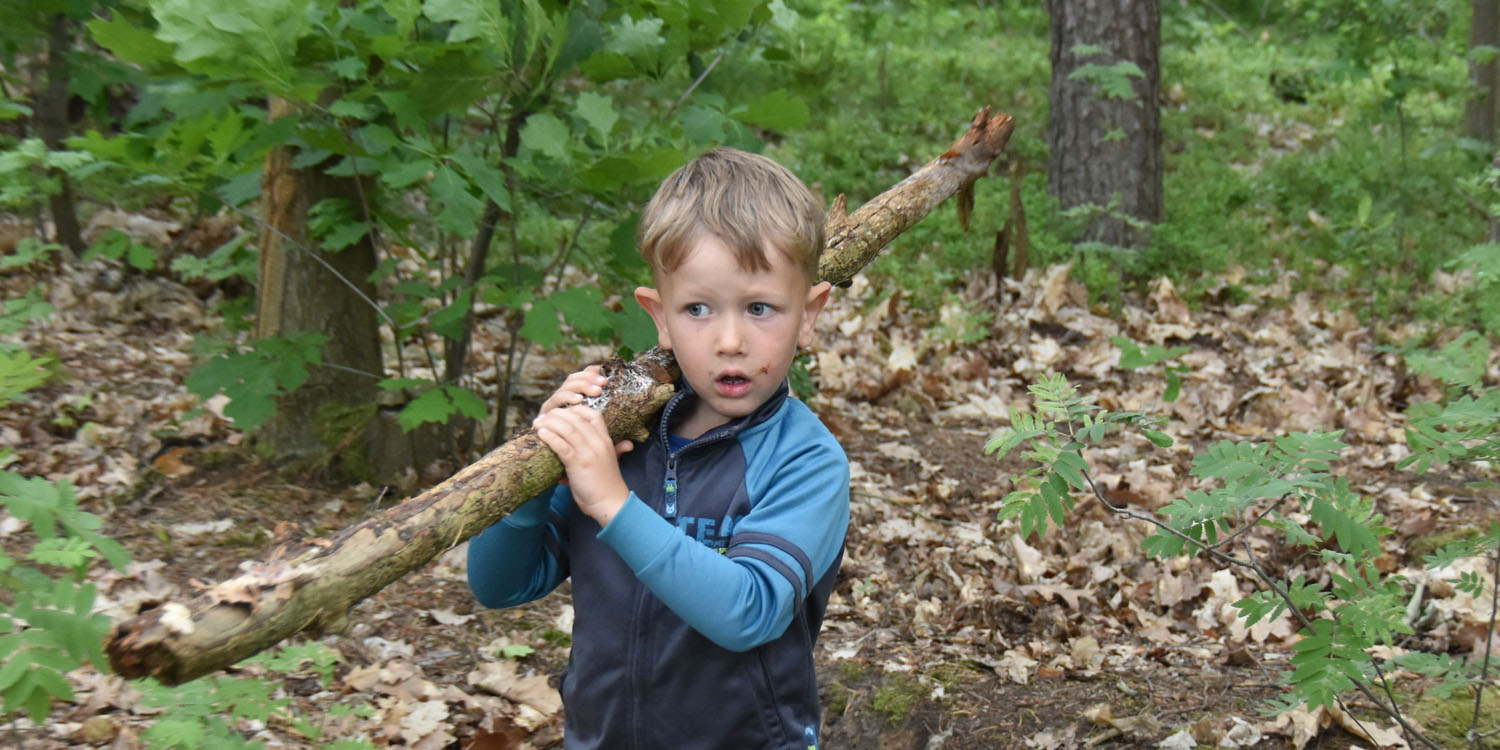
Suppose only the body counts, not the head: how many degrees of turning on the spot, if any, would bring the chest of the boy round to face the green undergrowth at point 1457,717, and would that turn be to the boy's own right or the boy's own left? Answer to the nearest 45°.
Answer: approximately 135° to the boy's own left

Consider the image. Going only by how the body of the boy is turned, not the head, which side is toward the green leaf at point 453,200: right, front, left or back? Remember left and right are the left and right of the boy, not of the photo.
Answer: right

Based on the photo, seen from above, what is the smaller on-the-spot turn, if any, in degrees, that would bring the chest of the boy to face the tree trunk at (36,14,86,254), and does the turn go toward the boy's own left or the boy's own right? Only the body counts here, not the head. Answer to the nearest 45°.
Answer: approximately 90° to the boy's own right

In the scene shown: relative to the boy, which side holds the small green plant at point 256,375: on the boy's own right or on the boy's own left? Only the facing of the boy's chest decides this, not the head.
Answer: on the boy's own right

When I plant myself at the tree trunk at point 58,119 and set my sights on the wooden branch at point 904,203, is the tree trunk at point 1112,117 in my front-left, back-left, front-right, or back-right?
front-left

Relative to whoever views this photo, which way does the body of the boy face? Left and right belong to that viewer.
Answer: facing the viewer and to the left of the viewer

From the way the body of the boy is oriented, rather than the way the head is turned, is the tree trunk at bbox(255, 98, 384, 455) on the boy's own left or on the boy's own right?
on the boy's own right

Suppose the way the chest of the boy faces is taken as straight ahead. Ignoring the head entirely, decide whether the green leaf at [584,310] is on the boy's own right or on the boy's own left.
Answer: on the boy's own right

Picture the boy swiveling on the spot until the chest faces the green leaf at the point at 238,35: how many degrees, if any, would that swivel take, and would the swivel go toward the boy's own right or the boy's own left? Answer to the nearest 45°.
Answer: approximately 90° to the boy's own right

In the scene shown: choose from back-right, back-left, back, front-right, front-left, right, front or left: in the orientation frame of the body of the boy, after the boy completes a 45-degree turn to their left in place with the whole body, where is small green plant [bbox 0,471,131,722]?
right

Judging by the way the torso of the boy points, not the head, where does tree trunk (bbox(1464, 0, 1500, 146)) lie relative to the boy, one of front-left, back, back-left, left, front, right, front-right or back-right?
back

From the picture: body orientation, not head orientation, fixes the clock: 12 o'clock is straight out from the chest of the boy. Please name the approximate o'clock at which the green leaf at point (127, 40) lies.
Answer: The green leaf is roughly at 3 o'clock from the boy.

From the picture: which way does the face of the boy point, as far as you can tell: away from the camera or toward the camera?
toward the camera

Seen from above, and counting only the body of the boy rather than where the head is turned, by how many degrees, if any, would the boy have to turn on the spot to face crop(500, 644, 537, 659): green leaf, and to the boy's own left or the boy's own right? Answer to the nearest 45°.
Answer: approximately 135° to the boy's own right
